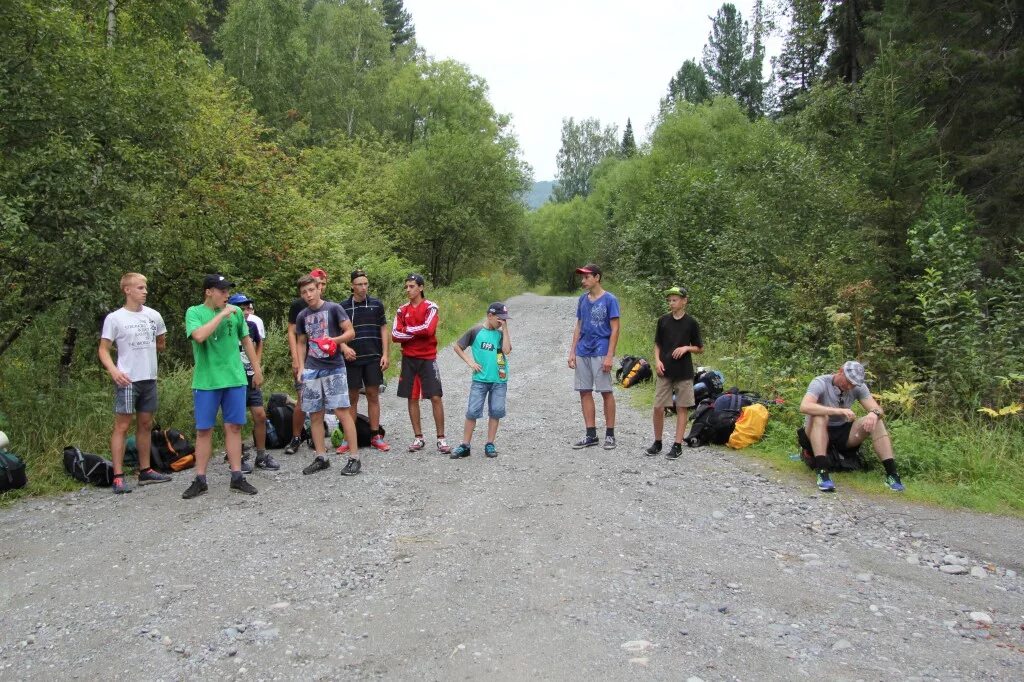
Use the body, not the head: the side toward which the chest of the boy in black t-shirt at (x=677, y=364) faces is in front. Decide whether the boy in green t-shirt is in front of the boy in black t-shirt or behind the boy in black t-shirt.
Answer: in front

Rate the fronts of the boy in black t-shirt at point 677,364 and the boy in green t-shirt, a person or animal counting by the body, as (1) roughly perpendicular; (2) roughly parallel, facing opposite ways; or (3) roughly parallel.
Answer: roughly perpendicular

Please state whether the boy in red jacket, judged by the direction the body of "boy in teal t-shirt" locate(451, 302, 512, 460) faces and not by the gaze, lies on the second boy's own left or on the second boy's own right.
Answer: on the second boy's own right

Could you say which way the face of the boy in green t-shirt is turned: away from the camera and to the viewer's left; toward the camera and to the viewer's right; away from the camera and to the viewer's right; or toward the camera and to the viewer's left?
toward the camera and to the viewer's right

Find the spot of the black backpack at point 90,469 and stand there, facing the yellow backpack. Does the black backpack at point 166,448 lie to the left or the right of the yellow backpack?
left

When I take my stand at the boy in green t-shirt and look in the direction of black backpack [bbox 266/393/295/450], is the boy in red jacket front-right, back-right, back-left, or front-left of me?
front-right

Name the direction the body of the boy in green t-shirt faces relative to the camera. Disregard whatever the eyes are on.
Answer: toward the camera

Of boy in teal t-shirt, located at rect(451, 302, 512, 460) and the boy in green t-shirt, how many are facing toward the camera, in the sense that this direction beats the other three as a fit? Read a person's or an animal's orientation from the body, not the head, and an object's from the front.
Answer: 2

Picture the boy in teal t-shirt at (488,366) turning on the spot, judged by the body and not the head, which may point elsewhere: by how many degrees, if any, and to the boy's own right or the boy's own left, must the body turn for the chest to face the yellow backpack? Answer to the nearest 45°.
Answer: approximately 90° to the boy's own left

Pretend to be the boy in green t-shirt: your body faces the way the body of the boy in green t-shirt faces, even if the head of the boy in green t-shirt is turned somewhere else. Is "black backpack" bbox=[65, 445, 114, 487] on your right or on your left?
on your right

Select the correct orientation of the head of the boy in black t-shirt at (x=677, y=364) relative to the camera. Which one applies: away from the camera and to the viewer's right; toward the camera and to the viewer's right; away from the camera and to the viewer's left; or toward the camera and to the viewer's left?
toward the camera and to the viewer's left

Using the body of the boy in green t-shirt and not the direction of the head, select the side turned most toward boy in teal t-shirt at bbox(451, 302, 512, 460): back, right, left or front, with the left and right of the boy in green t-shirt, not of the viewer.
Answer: left

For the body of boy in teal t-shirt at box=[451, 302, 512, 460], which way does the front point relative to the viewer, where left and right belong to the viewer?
facing the viewer

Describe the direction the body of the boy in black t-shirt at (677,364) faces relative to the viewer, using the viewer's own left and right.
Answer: facing the viewer and to the left of the viewer

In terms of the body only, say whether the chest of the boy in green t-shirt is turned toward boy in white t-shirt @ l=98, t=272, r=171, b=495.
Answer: no

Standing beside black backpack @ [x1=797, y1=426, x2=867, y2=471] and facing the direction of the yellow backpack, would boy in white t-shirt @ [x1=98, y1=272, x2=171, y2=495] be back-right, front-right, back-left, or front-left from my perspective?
front-left
